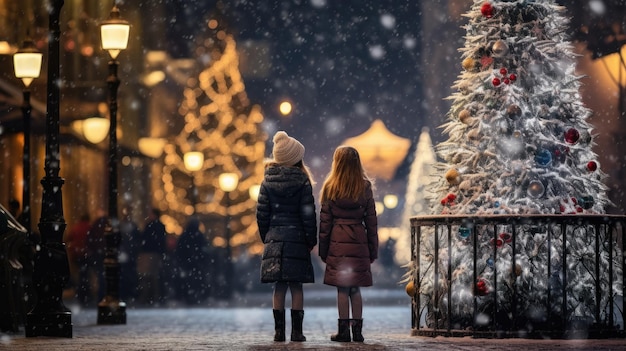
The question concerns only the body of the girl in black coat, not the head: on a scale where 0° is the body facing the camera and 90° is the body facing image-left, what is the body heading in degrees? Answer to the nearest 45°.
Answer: approximately 180°

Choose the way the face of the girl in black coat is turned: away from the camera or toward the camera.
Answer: away from the camera

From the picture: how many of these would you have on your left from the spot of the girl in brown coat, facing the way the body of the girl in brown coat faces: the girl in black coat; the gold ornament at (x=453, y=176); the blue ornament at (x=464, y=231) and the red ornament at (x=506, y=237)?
1

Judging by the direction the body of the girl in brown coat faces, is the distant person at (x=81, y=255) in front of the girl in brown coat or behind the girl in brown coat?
in front

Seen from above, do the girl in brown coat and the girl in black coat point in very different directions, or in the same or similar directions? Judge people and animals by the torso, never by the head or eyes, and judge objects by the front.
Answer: same or similar directions

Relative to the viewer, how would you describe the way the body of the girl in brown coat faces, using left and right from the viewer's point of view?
facing away from the viewer

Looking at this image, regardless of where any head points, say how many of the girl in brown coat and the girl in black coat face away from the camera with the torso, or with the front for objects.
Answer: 2

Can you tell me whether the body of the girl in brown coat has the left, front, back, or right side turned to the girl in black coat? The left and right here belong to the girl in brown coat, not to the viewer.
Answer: left

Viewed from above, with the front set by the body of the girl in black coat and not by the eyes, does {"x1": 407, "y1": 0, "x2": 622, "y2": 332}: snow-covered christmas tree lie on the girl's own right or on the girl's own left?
on the girl's own right

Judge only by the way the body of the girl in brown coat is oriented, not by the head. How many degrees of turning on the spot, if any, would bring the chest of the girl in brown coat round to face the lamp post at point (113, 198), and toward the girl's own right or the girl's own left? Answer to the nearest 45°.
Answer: approximately 45° to the girl's own left

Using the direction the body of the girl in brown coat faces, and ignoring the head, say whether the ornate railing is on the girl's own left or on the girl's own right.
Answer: on the girl's own right

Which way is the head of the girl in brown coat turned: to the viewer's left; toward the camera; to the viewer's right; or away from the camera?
away from the camera
